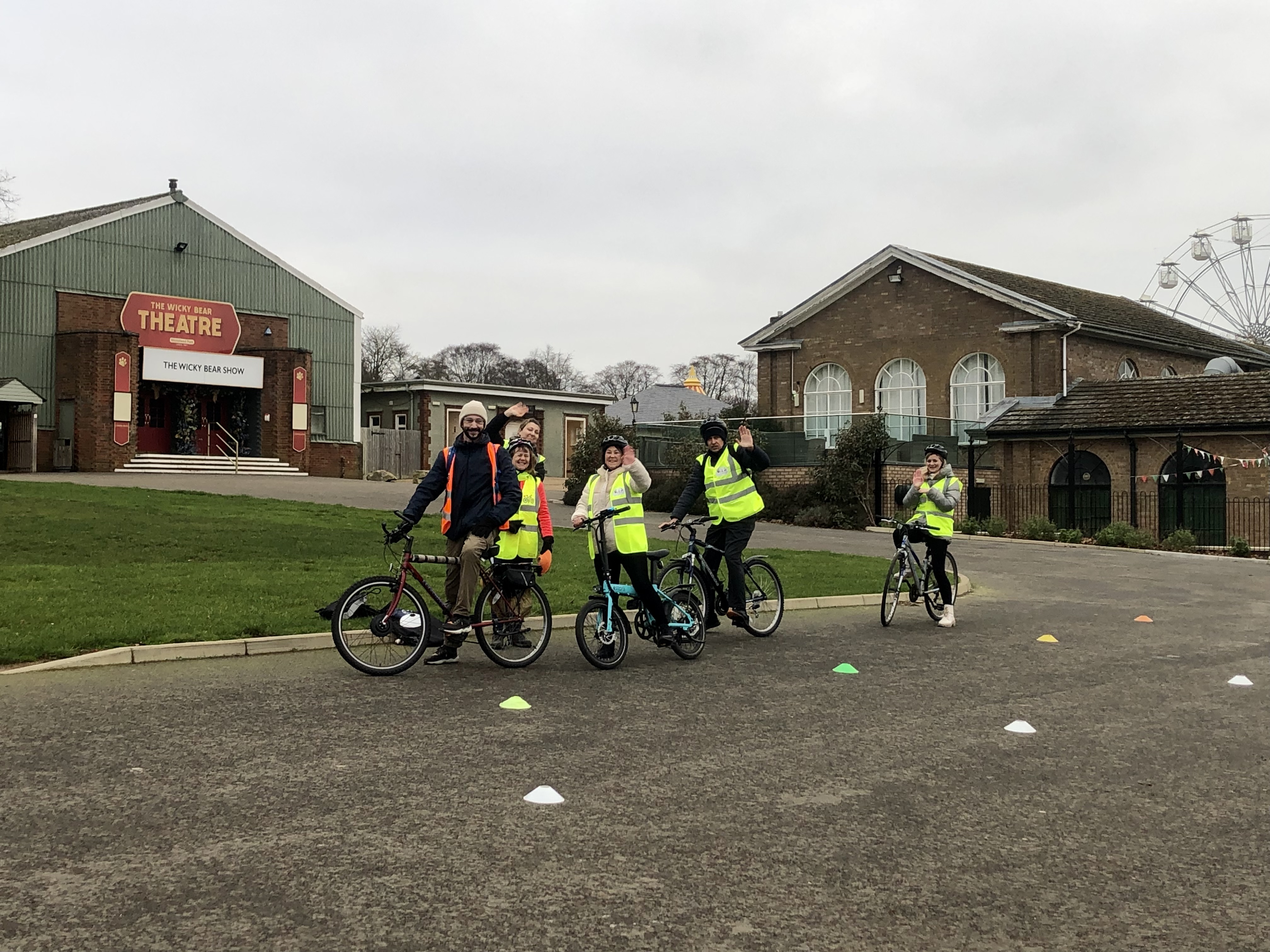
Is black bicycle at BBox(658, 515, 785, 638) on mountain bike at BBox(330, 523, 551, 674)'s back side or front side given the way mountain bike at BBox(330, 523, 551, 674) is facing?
on the back side

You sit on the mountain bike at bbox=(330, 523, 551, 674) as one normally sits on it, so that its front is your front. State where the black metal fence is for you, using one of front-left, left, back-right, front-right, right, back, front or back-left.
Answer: back-right

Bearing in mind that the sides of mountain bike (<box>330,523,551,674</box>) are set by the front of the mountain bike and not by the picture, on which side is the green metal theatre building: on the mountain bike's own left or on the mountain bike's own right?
on the mountain bike's own right

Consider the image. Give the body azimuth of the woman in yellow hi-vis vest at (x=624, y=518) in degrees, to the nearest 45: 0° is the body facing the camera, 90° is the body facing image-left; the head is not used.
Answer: approximately 45°

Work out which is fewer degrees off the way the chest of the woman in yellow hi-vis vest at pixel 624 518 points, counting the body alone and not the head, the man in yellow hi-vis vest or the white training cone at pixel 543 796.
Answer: the white training cone

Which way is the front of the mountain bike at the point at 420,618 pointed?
to the viewer's left
